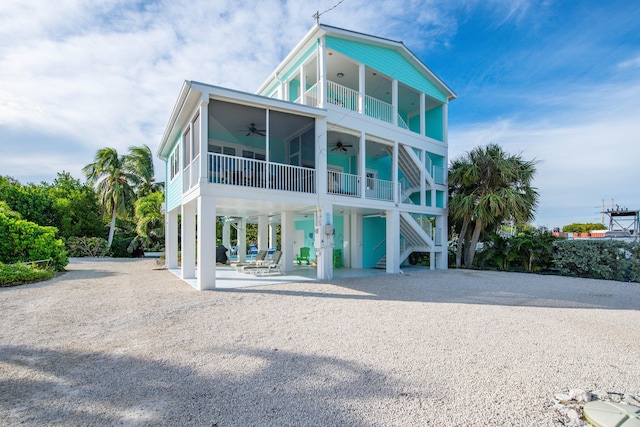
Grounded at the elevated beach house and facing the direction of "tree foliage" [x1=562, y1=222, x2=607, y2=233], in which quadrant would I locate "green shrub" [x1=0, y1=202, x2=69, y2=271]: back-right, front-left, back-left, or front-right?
back-left

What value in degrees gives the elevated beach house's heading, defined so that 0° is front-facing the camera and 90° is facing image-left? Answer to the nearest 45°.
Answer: approximately 315°

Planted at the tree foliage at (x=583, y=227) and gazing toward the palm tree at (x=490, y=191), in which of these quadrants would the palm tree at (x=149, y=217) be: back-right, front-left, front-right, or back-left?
front-right

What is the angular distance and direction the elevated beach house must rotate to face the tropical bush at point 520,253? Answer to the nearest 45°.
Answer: approximately 45° to its left

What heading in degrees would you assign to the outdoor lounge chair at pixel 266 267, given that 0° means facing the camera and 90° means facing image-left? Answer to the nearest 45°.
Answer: approximately 90°

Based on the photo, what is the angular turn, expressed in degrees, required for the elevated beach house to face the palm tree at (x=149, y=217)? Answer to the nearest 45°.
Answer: approximately 180°

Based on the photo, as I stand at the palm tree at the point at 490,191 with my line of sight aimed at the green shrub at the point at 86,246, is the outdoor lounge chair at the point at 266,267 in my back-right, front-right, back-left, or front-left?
front-left

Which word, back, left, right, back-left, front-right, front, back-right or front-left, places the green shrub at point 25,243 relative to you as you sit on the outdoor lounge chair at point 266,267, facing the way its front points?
front
